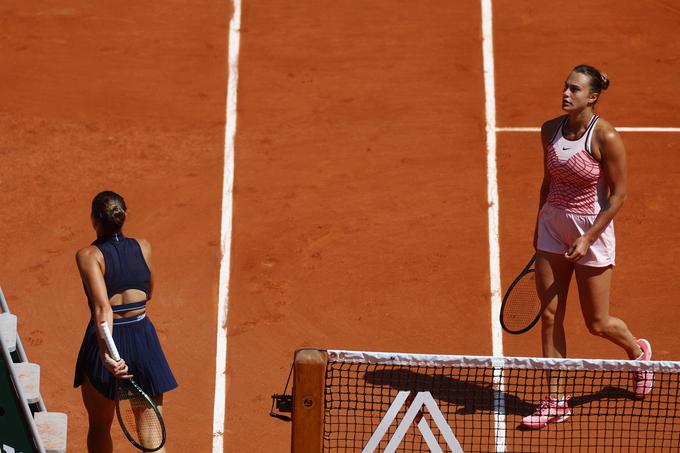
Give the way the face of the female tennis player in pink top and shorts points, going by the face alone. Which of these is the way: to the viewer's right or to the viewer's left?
to the viewer's left

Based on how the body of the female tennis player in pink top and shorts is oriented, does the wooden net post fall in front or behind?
in front

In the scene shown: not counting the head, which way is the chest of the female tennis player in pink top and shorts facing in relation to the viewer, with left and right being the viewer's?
facing the viewer and to the left of the viewer

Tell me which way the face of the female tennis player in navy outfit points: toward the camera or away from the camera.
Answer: away from the camera

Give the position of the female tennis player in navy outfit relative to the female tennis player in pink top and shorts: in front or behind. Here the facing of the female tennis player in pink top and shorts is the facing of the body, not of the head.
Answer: in front
